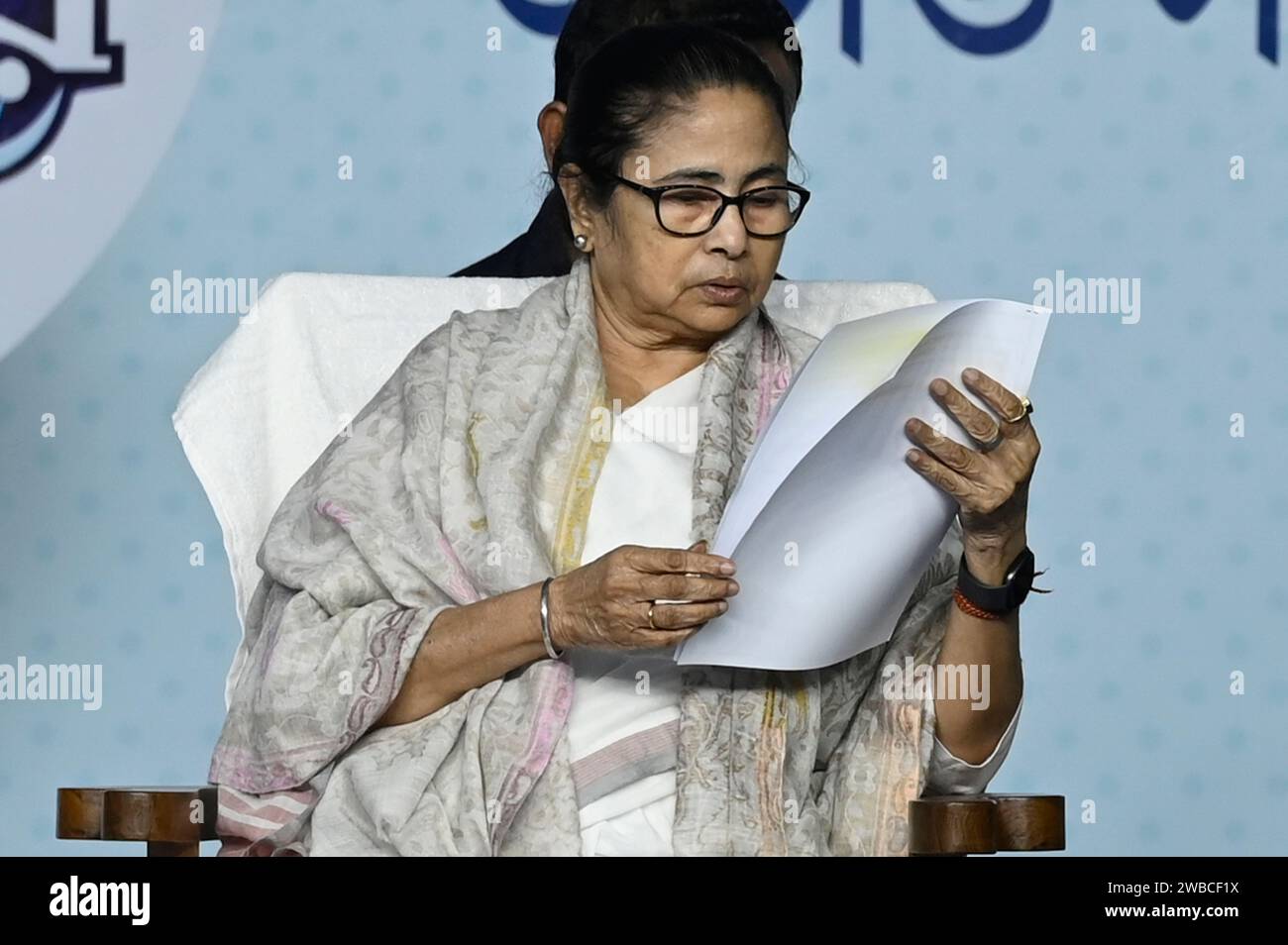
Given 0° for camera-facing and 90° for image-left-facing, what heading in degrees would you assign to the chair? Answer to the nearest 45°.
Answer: approximately 0°

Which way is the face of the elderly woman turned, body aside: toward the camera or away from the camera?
toward the camera
